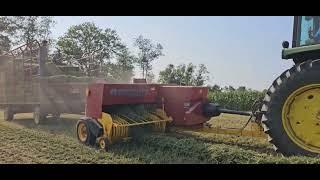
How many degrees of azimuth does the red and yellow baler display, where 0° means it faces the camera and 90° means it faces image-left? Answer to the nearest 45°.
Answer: approximately 315°

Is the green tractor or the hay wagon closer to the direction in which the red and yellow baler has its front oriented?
the green tractor

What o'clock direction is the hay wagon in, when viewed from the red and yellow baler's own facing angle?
The hay wagon is roughly at 6 o'clock from the red and yellow baler.

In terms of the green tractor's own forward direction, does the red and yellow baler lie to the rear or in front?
to the rear

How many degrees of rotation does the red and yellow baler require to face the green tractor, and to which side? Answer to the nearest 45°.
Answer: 0° — it already faces it

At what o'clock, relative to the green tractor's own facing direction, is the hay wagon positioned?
The hay wagon is roughly at 7 o'clock from the green tractor.

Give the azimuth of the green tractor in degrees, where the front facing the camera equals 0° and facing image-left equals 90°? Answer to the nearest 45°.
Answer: approximately 270°

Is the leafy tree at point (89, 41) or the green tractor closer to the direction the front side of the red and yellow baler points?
the green tractor

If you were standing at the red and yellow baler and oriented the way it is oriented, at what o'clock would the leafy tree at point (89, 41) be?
The leafy tree is roughly at 7 o'clock from the red and yellow baler.
